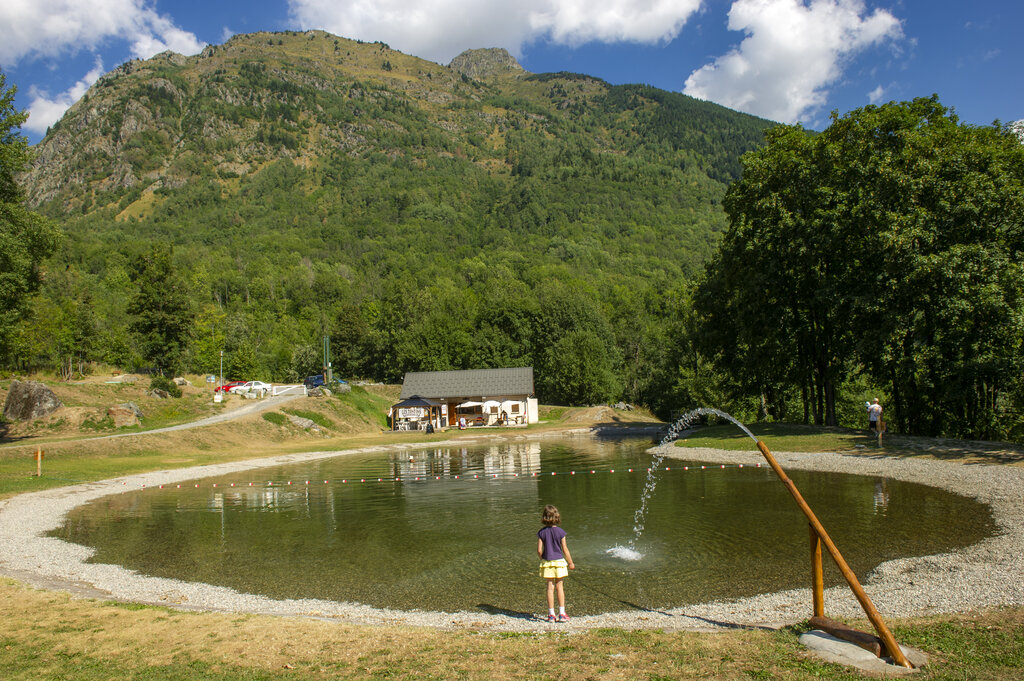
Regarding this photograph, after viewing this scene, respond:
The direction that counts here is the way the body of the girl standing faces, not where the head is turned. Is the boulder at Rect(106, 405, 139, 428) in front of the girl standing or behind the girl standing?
in front

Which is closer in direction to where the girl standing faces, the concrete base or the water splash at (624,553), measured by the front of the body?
the water splash

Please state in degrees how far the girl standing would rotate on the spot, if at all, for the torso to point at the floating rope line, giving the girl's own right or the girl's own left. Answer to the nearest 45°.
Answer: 0° — they already face it

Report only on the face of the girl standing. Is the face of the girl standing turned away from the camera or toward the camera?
away from the camera

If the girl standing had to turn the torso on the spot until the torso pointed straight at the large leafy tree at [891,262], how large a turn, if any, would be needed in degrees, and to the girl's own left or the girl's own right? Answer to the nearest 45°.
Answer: approximately 45° to the girl's own right

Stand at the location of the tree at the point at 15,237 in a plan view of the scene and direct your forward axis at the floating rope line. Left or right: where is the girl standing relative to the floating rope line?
right

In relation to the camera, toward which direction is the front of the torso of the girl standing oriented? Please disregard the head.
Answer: away from the camera

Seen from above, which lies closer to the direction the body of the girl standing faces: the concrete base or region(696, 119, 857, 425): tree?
the tree

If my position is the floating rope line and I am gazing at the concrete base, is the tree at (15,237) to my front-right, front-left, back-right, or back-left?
back-right

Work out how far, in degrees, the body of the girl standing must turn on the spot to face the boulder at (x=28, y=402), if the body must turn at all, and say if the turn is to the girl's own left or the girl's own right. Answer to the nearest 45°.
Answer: approximately 45° to the girl's own left
